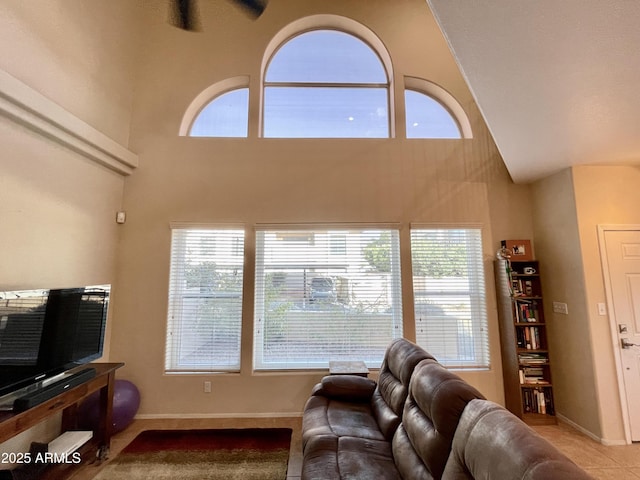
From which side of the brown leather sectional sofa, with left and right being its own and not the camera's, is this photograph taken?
left

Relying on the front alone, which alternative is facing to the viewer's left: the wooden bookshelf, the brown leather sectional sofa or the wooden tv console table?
the brown leather sectional sofa

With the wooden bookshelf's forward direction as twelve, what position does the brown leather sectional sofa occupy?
The brown leather sectional sofa is roughly at 2 o'clock from the wooden bookshelf.

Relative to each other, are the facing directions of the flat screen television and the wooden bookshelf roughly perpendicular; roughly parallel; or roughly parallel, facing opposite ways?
roughly perpendicular

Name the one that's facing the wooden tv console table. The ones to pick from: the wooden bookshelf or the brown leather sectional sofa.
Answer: the brown leather sectional sofa

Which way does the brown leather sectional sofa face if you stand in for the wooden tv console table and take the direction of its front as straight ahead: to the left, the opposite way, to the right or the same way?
the opposite way

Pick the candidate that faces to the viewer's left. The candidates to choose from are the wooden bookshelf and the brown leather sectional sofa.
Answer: the brown leather sectional sofa
